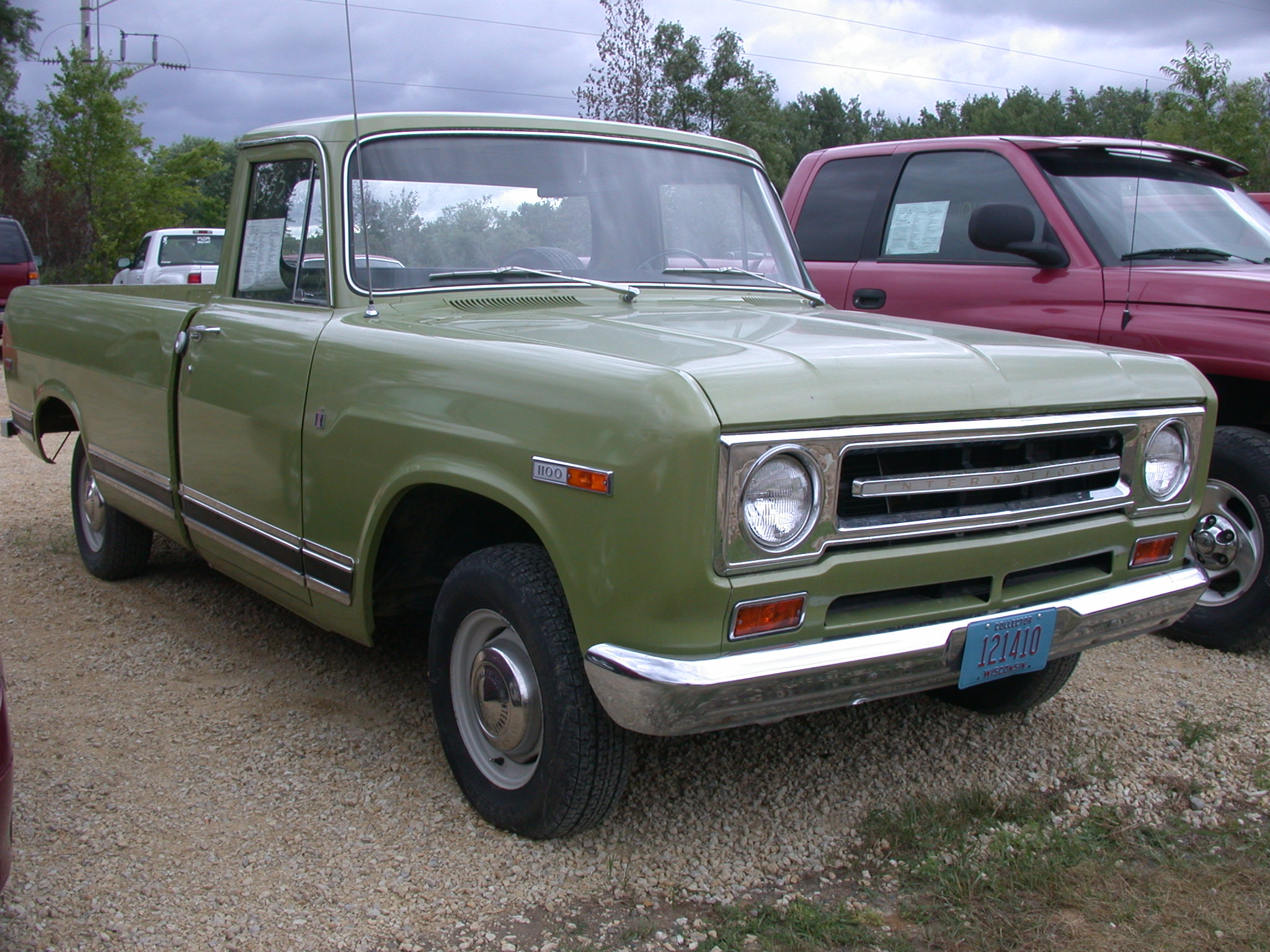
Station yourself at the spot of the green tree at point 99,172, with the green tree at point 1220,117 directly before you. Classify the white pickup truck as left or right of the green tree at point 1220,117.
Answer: right

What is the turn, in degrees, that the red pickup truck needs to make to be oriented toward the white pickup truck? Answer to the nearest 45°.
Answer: approximately 180°

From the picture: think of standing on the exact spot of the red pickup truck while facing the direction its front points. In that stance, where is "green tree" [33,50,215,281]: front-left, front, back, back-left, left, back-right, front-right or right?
back

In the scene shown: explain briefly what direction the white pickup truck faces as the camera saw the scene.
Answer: facing away from the viewer and to the left of the viewer

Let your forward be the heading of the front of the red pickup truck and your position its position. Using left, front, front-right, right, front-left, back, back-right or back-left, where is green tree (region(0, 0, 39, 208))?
back

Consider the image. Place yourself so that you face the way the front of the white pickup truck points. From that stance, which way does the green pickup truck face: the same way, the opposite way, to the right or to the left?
the opposite way

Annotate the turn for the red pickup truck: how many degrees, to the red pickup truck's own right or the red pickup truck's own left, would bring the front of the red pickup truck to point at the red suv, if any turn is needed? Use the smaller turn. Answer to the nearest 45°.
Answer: approximately 180°
